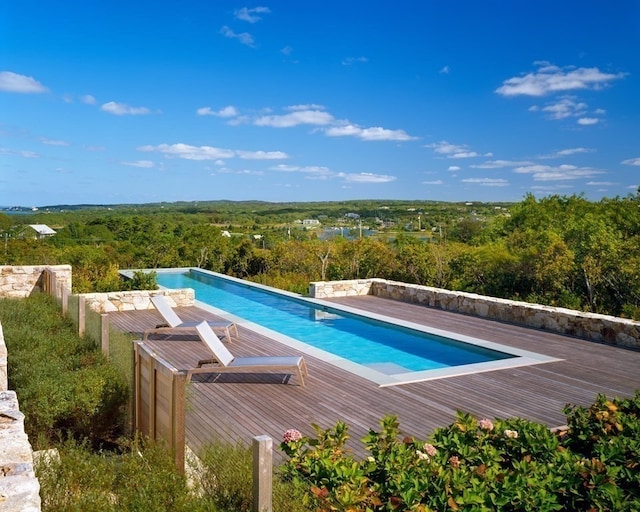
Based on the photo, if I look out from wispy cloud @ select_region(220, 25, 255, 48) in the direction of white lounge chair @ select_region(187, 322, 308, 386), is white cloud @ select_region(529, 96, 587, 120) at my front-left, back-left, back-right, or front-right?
back-left

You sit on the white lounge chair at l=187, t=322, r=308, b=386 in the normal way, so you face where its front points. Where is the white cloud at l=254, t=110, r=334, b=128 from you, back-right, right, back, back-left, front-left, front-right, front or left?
left

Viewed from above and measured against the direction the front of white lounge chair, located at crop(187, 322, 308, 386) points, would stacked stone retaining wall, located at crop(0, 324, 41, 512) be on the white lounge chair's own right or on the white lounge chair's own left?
on the white lounge chair's own right

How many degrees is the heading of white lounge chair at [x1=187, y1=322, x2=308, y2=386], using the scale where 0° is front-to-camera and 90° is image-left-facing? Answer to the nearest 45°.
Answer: approximately 270°

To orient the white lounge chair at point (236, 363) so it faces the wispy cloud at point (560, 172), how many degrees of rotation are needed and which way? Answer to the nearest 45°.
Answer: approximately 45° to its left

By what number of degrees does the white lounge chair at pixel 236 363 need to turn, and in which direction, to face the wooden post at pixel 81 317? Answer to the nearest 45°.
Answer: approximately 135° to its left

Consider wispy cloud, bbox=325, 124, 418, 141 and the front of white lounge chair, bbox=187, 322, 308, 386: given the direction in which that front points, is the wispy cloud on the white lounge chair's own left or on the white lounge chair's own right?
on the white lounge chair's own left

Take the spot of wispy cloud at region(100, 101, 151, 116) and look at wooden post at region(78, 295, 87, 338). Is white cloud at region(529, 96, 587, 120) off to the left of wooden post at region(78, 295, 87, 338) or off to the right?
left

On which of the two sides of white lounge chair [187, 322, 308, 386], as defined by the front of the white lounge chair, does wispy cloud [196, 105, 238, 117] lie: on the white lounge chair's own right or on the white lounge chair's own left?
on the white lounge chair's own left

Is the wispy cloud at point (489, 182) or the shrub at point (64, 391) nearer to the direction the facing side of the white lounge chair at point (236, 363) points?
the wispy cloud

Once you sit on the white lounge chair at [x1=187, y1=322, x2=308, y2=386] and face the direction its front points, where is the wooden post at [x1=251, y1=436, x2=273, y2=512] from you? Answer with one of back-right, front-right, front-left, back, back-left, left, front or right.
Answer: right

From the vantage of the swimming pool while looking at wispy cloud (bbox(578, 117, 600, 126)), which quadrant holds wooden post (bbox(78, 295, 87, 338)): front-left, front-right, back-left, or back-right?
back-left

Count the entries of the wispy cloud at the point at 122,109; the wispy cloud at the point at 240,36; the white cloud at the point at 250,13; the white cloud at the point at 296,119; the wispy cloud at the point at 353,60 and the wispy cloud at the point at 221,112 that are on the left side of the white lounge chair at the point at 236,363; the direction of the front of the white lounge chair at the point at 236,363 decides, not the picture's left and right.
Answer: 6

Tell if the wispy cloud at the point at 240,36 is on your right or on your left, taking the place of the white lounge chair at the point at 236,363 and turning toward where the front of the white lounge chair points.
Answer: on your left

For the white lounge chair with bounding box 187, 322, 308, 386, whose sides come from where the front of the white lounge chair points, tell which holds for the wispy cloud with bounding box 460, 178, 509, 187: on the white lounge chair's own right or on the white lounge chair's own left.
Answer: on the white lounge chair's own left

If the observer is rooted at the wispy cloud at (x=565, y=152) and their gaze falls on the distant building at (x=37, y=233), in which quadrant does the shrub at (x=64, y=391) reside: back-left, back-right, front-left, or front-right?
front-left
